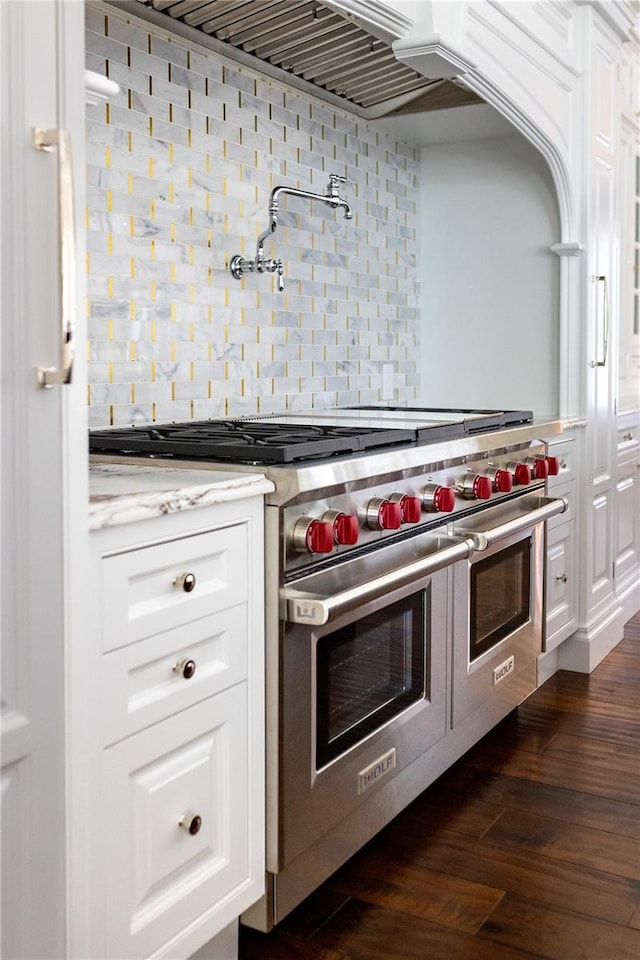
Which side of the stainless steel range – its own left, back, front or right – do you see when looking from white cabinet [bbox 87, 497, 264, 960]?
right

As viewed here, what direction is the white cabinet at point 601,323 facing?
to the viewer's right

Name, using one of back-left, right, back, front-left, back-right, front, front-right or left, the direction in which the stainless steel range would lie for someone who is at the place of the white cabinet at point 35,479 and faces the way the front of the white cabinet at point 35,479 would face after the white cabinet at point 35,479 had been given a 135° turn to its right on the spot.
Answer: back-right

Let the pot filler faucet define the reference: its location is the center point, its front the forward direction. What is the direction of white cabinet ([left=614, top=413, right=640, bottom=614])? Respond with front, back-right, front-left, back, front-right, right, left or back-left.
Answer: left

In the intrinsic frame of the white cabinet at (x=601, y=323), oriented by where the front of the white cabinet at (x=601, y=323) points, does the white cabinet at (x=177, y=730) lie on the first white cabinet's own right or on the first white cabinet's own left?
on the first white cabinet's own right

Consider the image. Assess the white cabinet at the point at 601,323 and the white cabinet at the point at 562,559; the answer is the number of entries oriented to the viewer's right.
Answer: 2

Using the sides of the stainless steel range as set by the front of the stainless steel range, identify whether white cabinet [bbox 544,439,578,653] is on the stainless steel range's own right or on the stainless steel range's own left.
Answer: on the stainless steel range's own left

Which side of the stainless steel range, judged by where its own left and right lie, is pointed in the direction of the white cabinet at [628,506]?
left

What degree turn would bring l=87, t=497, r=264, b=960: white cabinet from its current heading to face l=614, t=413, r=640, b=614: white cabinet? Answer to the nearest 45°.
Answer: approximately 90° to its left

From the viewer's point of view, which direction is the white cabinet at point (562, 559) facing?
to the viewer's right

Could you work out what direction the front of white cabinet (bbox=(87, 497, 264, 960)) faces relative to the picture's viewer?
facing the viewer and to the right of the viewer

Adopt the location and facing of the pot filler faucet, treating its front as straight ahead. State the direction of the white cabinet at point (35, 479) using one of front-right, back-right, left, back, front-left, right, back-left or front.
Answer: front-right

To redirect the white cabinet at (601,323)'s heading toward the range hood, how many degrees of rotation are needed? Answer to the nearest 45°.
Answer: approximately 135° to its right
